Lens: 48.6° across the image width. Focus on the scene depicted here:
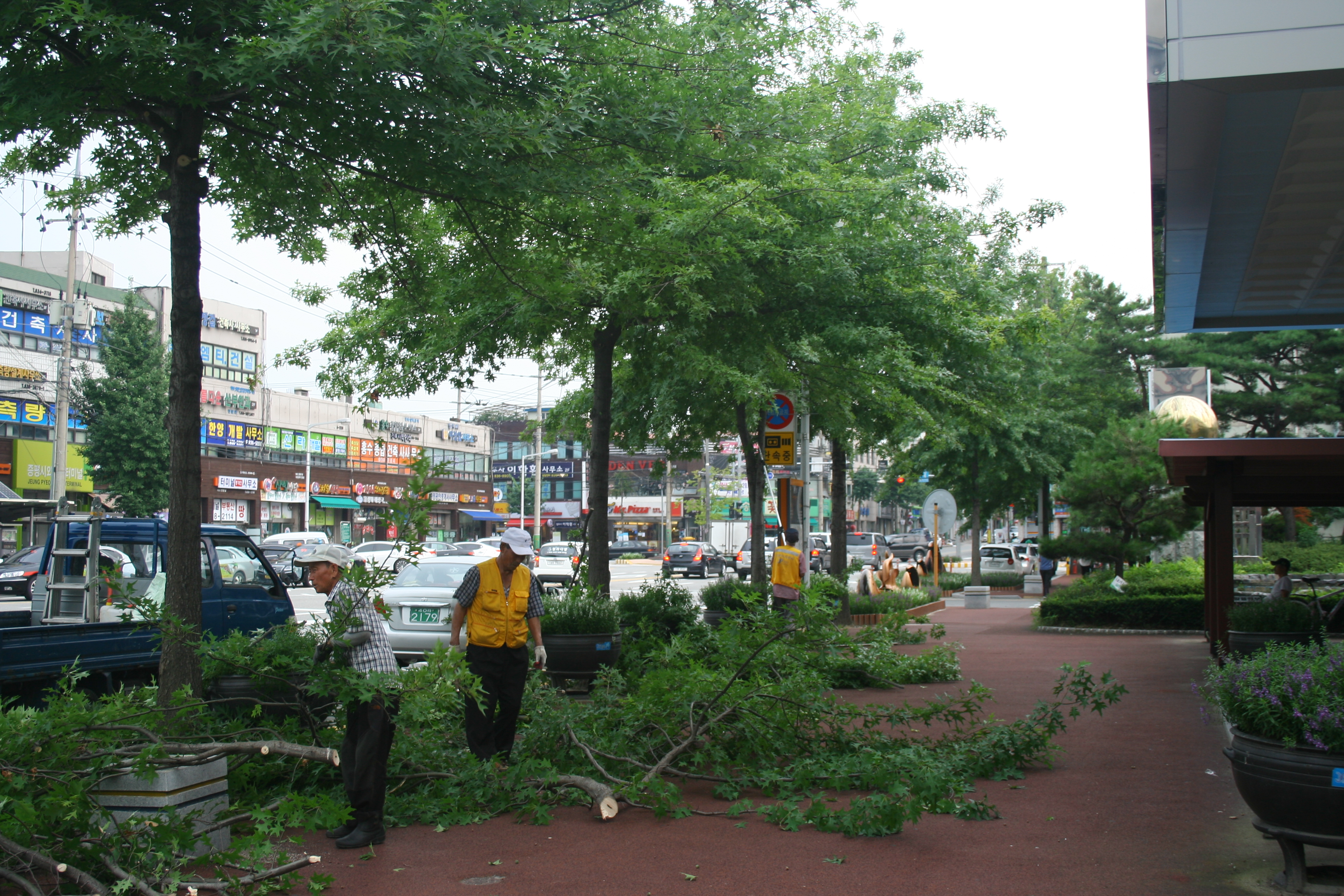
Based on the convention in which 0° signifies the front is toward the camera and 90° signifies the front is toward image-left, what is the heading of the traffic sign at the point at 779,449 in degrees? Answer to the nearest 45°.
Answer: approximately 0°

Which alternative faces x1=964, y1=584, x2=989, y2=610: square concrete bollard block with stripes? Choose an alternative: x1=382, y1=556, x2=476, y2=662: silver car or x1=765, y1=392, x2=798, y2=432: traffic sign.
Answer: the silver car

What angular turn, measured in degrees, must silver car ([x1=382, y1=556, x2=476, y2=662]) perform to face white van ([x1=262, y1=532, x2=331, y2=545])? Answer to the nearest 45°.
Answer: approximately 45° to its left

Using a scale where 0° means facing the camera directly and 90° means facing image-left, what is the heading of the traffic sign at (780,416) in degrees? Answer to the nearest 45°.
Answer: approximately 0°

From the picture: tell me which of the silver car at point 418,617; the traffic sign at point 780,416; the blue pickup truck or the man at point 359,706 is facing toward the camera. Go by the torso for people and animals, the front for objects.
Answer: the traffic sign

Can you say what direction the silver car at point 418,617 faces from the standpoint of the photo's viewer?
facing away from the viewer and to the right of the viewer

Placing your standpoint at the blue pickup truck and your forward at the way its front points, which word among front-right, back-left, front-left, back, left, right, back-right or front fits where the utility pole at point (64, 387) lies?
front-left

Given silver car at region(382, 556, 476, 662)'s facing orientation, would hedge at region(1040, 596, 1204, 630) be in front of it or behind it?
in front
